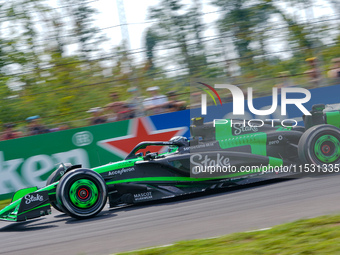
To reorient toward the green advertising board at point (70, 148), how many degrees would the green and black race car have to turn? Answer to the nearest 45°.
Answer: approximately 45° to its right

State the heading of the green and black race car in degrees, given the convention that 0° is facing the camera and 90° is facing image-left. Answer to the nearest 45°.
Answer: approximately 90°
